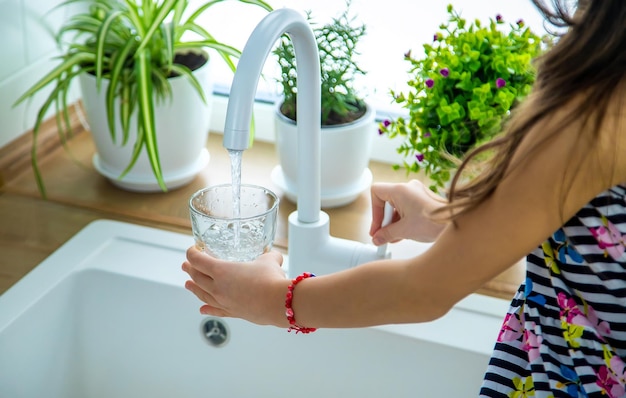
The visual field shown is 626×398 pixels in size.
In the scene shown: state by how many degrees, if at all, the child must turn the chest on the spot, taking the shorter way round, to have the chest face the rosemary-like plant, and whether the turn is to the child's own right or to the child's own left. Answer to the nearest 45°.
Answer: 0° — they already face it

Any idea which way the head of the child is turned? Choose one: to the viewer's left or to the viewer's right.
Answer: to the viewer's left

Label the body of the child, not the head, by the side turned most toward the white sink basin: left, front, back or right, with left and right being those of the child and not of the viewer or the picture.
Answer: front

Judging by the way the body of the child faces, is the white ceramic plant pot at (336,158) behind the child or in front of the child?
in front

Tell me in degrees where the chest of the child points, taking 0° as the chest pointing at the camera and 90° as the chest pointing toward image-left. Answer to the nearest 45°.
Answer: approximately 135°

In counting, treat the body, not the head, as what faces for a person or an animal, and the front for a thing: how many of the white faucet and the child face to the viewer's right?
0
